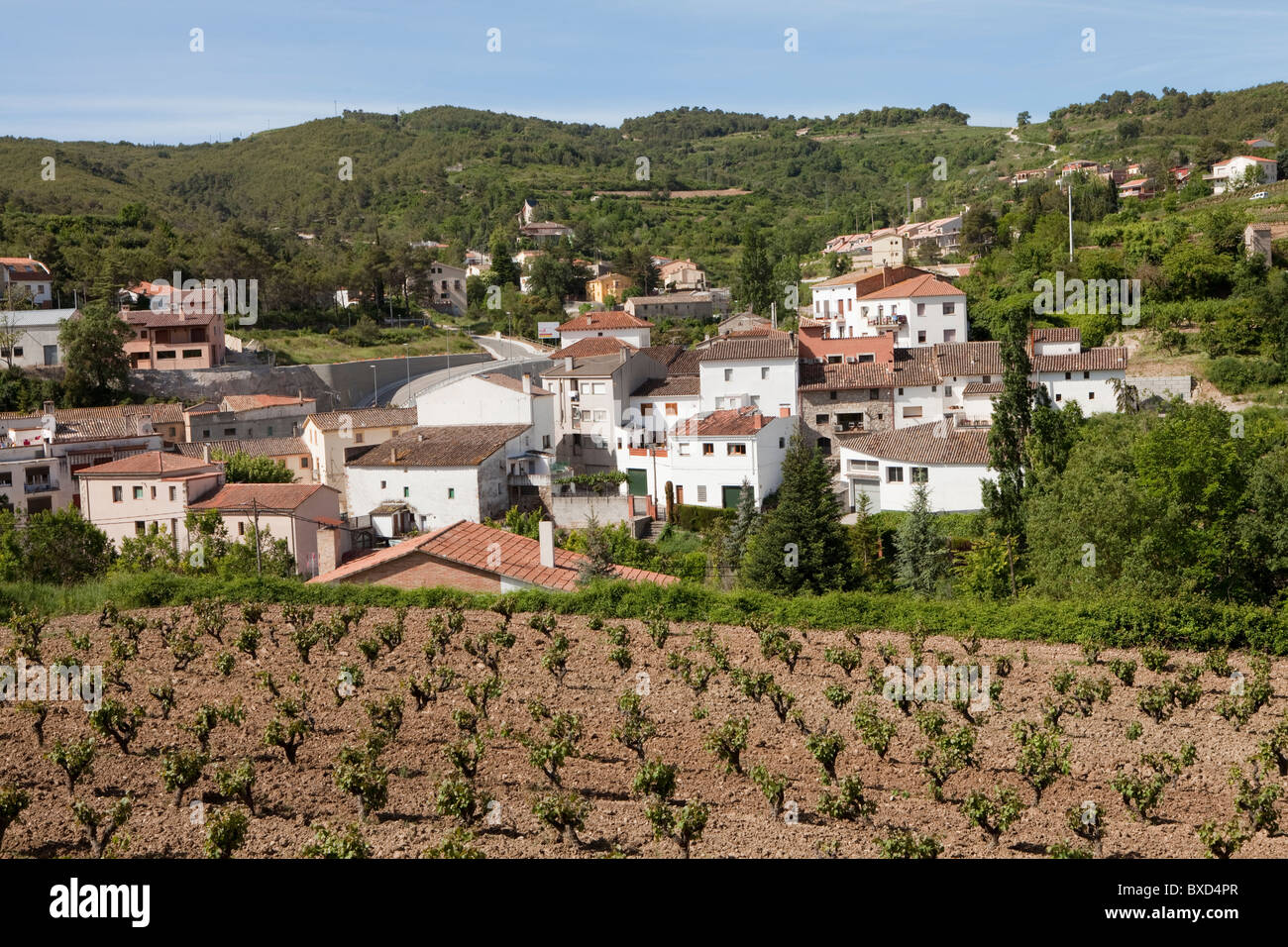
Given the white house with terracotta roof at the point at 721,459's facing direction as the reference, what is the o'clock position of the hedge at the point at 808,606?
The hedge is roughly at 12 o'clock from the white house with terracotta roof.

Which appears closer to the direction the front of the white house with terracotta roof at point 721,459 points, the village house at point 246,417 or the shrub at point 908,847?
the shrub

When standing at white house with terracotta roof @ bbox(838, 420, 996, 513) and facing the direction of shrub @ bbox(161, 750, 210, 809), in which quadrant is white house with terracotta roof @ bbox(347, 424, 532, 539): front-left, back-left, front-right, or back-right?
front-right

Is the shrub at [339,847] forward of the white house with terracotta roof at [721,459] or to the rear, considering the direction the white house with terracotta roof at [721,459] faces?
forward

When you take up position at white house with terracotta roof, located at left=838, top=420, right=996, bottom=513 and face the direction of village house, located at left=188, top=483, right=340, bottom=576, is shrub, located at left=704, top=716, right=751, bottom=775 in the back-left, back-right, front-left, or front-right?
front-left

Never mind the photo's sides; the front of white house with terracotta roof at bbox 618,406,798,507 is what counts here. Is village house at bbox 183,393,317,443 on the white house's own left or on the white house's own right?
on the white house's own right

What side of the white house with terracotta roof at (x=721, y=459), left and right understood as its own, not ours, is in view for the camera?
front

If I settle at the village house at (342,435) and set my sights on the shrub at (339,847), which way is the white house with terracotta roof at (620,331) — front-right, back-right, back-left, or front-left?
back-left

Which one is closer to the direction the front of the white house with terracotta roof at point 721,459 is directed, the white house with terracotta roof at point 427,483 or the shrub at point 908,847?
the shrub

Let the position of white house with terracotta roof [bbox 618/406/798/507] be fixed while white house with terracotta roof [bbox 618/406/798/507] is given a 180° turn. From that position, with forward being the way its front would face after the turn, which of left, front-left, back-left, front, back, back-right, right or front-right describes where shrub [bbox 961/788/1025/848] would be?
back

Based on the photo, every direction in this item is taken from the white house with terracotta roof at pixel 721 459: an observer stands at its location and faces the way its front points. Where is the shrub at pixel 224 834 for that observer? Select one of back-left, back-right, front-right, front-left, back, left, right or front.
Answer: front

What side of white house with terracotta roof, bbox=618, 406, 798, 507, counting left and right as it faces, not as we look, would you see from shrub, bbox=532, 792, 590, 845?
front

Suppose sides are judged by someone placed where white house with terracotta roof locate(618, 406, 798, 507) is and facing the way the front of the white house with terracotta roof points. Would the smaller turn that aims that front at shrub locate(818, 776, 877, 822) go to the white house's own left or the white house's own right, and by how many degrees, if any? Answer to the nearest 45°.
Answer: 0° — it already faces it

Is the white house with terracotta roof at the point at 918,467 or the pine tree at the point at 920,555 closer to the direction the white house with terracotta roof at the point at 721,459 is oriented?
the pine tree

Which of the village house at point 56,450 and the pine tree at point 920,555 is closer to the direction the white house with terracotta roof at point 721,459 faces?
the pine tree

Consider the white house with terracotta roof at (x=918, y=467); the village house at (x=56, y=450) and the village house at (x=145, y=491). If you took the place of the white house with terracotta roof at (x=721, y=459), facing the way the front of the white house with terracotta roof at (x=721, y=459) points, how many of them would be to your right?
2

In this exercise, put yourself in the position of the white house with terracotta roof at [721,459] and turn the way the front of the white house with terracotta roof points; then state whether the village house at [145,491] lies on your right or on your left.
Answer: on your right
